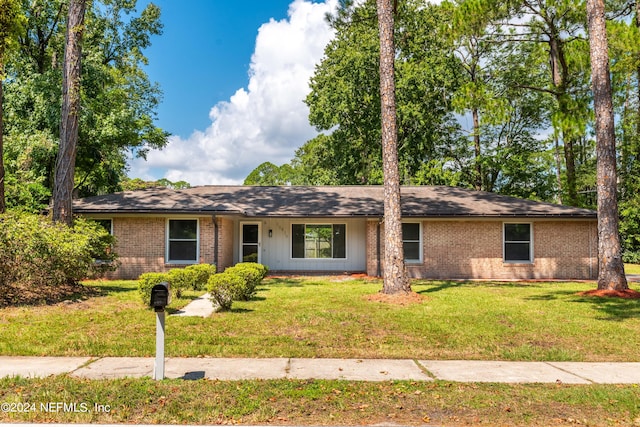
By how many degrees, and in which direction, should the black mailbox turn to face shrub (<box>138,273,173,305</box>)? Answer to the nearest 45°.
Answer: approximately 180°

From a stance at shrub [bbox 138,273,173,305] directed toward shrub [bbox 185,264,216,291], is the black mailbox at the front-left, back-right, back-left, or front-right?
back-right

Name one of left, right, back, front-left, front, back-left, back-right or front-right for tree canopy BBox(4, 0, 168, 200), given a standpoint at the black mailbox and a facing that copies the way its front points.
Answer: back

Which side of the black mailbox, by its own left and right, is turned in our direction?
front

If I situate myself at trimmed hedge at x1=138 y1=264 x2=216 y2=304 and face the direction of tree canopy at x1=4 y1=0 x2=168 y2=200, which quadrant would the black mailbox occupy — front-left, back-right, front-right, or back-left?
back-left

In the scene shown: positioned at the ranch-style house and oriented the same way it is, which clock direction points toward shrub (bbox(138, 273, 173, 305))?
The shrub is roughly at 1 o'clock from the ranch-style house.

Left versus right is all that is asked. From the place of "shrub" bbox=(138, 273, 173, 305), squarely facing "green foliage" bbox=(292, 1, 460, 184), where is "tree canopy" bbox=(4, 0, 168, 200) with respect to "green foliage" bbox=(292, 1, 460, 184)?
left

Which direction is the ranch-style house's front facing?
toward the camera

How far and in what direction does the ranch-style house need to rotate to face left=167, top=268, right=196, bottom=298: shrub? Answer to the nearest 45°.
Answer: approximately 45° to its right

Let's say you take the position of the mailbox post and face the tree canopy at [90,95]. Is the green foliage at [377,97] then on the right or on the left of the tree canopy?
right

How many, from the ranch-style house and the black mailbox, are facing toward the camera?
2

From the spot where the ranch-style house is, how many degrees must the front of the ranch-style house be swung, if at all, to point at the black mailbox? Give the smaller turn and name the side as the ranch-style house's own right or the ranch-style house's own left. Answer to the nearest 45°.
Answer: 0° — it already faces it

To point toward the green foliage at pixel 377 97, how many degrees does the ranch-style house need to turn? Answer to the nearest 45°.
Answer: approximately 180°
